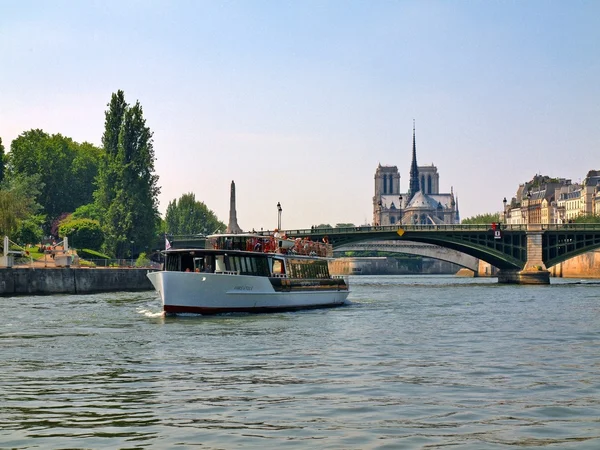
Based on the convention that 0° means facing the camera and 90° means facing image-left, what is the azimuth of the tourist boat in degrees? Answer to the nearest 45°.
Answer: approximately 45°
